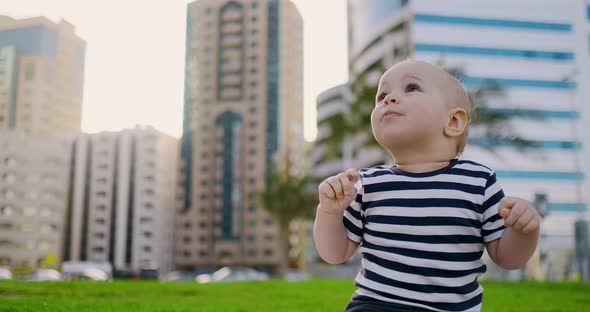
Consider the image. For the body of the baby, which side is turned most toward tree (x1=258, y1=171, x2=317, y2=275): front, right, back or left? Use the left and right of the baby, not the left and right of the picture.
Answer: back

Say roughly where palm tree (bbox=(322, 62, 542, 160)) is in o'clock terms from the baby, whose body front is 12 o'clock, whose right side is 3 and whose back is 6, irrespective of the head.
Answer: The palm tree is roughly at 6 o'clock from the baby.

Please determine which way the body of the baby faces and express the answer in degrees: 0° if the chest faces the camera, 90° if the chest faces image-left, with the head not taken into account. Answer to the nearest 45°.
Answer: approximately 0°

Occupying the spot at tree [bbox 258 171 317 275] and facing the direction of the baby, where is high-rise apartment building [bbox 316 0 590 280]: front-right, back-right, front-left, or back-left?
back-left

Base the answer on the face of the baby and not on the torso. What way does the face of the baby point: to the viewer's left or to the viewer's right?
to the viewer's left

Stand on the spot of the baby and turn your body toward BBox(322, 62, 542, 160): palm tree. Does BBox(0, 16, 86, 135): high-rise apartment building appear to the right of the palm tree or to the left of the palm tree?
left

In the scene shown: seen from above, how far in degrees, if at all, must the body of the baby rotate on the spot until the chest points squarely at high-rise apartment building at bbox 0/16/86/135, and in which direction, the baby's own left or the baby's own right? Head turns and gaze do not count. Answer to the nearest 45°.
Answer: approximately 135° to the baby's own right

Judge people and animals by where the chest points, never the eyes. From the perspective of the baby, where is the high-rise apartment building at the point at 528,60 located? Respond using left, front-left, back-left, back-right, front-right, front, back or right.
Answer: back
